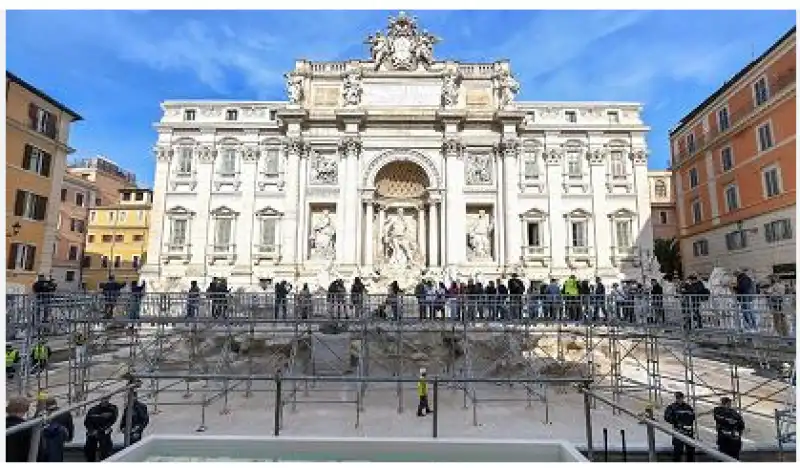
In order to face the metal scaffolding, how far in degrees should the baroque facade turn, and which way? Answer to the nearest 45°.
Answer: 0° — it already faces it

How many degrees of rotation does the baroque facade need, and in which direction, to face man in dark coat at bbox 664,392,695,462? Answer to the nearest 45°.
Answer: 0° — it already faces them

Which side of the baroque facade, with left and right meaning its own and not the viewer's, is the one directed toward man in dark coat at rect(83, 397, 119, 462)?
front

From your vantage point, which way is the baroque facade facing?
toward the camera

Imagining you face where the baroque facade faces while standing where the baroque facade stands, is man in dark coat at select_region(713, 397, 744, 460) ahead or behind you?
ahead

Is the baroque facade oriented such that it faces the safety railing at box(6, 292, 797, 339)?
yes
